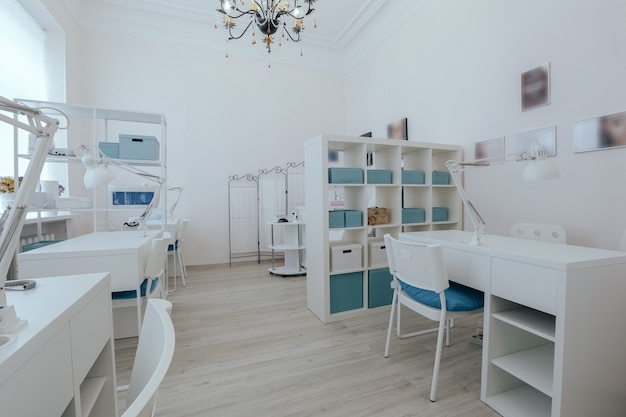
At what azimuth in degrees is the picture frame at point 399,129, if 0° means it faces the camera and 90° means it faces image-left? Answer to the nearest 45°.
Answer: approximately 45°

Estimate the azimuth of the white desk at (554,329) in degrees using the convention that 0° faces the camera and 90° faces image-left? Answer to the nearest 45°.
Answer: approximately 45°

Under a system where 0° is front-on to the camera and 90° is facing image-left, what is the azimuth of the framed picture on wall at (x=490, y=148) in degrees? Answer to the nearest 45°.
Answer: approximately 45°

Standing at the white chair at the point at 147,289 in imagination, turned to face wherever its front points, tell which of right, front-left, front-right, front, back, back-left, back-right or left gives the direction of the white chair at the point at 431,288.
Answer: back-left

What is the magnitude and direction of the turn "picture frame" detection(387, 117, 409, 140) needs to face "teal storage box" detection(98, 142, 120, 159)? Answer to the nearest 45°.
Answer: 0° — it already faces it

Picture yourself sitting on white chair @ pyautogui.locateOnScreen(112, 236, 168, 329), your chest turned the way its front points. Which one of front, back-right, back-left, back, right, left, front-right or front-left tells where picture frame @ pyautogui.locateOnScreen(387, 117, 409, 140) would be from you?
back

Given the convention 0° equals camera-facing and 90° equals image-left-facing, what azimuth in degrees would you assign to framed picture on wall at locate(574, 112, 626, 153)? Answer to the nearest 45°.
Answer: approximately 45°

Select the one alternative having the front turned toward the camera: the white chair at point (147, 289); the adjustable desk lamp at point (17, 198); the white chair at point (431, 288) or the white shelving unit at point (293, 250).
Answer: the white shelving unit
